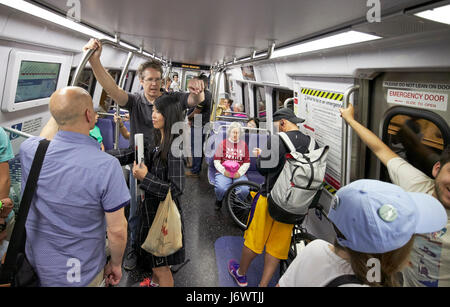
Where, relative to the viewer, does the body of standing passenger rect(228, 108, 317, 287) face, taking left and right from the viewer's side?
facing away from the viewer and to the left of the viewer

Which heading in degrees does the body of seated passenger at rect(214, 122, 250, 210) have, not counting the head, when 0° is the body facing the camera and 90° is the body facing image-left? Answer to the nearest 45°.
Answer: approximately 0°
